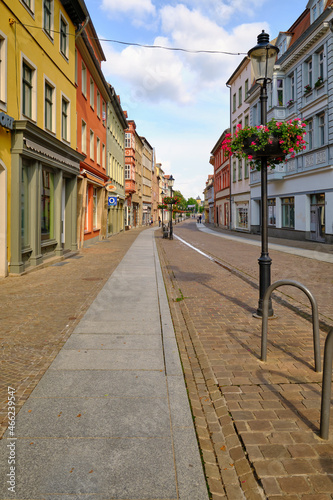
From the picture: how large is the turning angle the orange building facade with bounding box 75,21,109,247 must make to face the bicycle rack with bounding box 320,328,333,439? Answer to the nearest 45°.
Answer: approximately 90° to its right

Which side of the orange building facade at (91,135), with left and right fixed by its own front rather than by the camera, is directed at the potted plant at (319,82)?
front

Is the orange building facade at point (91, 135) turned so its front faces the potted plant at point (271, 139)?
no

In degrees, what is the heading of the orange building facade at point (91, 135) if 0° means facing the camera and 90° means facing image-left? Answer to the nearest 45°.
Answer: approximately 270°

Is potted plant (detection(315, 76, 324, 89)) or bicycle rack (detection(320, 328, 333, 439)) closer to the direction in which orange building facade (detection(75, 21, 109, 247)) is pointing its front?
the potted plant

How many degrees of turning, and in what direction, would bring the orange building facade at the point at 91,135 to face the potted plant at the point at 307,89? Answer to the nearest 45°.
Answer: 0° — it already faces it

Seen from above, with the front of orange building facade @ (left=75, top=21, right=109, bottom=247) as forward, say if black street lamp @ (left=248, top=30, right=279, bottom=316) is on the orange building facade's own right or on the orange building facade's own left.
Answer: on the orange building facade's own right
